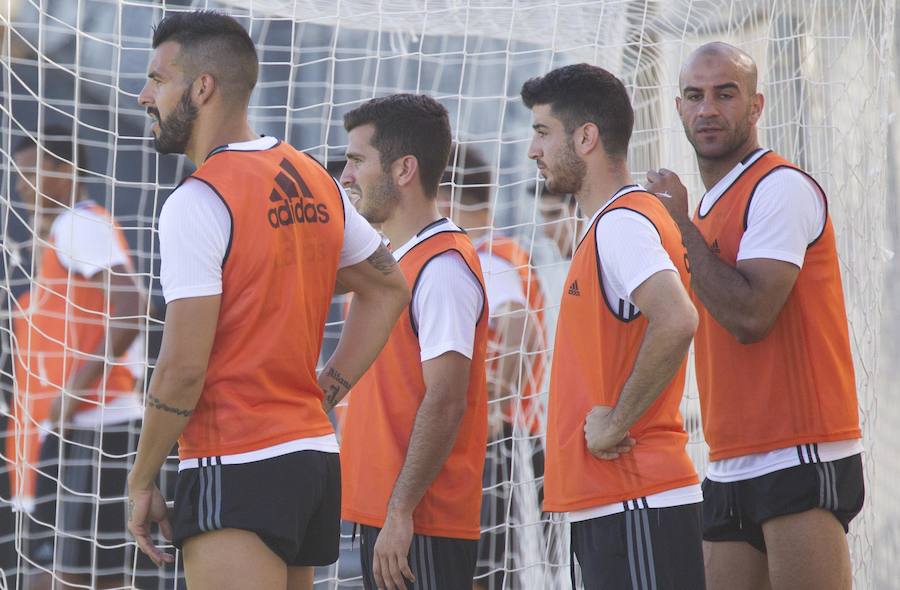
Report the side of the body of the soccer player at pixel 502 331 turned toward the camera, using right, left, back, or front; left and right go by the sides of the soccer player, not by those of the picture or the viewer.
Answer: left

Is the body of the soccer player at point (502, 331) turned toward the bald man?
no

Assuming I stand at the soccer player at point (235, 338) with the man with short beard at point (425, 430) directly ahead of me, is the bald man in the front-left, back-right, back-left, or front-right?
front-right

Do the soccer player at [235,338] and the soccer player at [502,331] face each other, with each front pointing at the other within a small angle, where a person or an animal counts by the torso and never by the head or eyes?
no

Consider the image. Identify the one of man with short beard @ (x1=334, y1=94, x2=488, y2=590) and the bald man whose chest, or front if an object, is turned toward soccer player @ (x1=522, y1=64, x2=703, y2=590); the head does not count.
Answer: the bald man

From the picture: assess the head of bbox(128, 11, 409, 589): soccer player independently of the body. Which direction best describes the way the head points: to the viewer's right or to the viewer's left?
to the viewer's left

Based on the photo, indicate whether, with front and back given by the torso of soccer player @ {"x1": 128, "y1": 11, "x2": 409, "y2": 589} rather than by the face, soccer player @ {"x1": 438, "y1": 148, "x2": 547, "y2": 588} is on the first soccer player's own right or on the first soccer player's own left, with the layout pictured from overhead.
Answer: on the first soccer player's own right

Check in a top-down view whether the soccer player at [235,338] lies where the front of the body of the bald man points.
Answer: yes

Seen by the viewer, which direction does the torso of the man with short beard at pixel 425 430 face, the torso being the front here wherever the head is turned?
to the viewer's left

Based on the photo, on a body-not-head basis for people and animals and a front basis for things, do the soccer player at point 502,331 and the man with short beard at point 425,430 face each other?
no

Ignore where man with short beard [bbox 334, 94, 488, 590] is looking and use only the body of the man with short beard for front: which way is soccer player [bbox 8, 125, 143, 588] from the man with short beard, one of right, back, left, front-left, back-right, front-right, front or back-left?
front-right

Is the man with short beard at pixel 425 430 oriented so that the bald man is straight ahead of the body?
no

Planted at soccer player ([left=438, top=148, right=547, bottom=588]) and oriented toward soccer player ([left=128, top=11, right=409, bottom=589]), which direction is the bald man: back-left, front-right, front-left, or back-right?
front-left

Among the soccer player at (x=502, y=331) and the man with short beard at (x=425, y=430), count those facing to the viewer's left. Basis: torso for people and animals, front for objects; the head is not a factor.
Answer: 2

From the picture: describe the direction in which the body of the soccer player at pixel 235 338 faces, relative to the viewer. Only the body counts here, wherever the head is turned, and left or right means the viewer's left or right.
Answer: facing away from the viewer and to the left of the viewer
